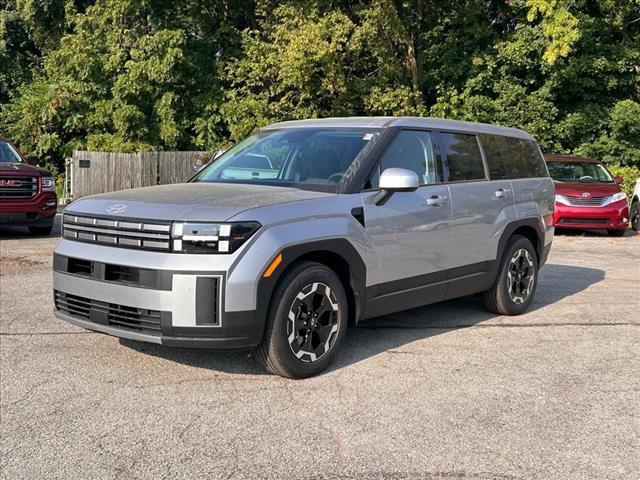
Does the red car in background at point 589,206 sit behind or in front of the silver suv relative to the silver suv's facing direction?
behind

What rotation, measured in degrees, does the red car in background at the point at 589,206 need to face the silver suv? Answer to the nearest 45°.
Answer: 0° — it already faces it

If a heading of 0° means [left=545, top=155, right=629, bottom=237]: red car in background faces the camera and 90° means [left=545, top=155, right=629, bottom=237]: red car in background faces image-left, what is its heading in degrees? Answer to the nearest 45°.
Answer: approximately 0°

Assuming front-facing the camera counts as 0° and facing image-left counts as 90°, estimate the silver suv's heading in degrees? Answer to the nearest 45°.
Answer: approximately 45°

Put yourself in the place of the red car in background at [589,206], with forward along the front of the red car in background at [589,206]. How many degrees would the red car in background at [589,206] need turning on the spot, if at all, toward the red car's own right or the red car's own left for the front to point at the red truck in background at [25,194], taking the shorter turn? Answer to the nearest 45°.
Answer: approximately 45° to the red car's own right

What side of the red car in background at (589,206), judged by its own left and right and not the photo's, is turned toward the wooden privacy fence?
right

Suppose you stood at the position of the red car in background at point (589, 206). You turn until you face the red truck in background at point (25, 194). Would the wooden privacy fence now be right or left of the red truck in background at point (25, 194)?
right

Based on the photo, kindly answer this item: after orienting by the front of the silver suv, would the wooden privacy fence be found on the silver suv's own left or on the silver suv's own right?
on the silver suv's own right

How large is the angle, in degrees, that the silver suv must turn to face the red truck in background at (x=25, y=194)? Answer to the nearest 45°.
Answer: approximately 90° to its right
